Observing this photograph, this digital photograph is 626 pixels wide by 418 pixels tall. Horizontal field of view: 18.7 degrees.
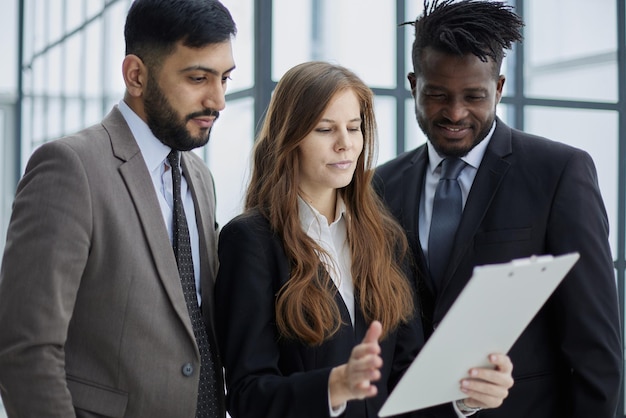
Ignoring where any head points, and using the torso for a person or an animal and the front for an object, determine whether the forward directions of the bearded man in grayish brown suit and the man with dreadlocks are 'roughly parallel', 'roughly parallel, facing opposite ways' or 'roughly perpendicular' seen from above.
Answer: roughly perpendicular

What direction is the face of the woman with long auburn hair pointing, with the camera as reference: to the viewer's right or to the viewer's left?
to the viewer's right

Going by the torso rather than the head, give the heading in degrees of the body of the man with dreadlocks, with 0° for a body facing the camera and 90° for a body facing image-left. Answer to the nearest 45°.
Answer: approximately 45°

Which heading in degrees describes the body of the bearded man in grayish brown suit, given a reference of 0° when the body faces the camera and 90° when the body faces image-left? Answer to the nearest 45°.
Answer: approximately 315°

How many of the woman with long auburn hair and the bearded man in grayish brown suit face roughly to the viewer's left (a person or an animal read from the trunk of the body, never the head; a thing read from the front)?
0

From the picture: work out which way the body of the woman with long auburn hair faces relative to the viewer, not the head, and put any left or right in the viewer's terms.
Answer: facing the viewer and to the right of the viewer

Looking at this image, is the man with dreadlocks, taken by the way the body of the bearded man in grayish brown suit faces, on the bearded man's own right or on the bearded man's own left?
on the bearded man's own left
